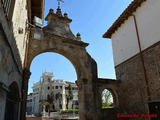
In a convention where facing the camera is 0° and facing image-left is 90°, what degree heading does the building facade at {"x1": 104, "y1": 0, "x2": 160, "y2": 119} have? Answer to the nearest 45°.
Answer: approximately 45°
